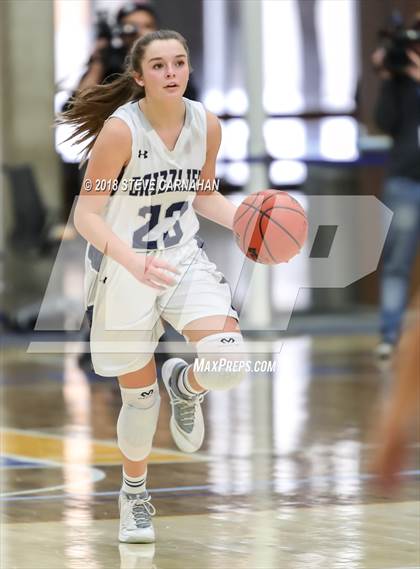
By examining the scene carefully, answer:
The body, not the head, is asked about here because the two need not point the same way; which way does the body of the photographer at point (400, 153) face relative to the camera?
toward the camera

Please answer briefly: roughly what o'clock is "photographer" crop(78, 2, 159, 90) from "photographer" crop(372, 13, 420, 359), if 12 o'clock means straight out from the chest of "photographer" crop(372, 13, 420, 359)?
"photographer" crop(78, 2, 159, 90) is roughly at 2 o'clock from "photographer" crop(372, 13, 420, 359).

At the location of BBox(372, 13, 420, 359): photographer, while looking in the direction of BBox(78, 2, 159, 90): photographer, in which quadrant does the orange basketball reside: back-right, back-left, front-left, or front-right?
front-left

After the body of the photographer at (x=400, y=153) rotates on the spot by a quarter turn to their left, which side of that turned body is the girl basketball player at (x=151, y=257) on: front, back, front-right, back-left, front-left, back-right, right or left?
right

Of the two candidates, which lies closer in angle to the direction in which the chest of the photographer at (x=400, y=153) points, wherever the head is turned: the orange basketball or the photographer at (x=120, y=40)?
the orange basketball

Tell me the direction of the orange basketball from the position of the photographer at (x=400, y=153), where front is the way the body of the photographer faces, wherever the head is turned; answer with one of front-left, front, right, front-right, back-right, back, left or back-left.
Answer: front
